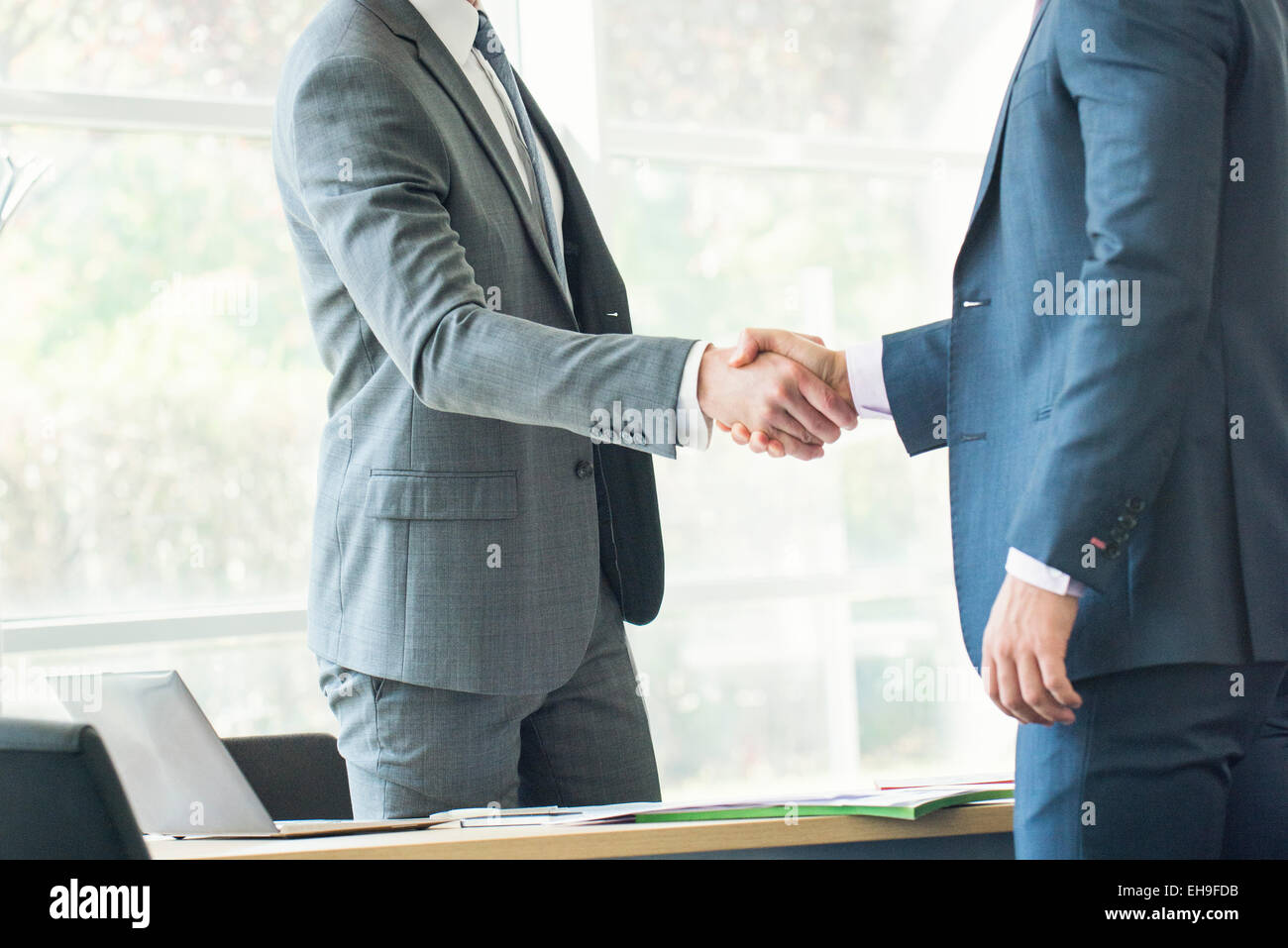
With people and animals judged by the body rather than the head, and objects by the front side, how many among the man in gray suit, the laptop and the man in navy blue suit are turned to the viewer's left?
1

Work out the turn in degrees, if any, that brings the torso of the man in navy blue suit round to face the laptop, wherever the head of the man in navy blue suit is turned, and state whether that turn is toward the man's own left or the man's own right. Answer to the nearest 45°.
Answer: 0° — they already face it

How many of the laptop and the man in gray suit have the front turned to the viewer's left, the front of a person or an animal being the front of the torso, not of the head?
0

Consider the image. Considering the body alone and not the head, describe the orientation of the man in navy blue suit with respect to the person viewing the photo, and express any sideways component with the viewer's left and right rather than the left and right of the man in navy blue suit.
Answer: facing to the left of the viewer

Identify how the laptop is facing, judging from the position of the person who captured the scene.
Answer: facing away from the viewer and to the right of the viewer

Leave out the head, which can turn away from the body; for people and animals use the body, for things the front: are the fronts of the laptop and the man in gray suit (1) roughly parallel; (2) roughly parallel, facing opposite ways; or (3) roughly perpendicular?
roughly perpendicular
